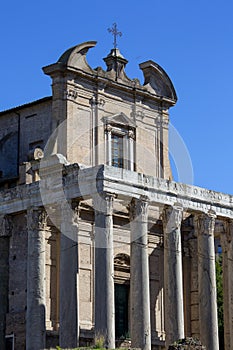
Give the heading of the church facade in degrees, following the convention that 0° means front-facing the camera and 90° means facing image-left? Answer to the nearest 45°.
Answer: approximately 315°

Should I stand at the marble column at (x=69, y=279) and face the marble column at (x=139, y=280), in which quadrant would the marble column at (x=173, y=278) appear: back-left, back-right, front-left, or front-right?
front-left

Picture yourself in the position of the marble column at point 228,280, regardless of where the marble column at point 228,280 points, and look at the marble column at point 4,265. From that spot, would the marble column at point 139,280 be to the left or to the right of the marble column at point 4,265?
left

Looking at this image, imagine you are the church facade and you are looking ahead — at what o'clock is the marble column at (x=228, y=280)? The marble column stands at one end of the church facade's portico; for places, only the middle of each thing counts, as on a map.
The marble column is roughly at 10 o'clock from the church facade.
